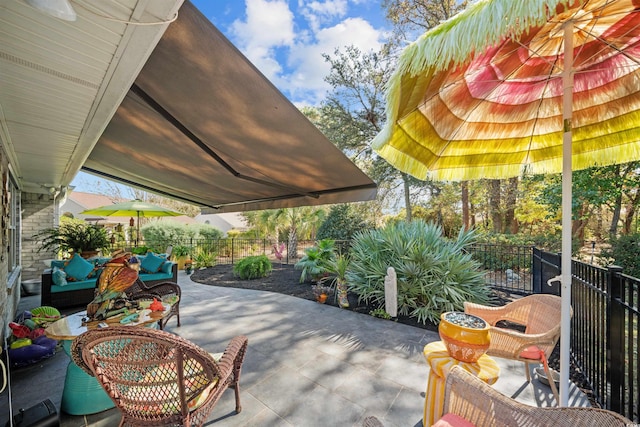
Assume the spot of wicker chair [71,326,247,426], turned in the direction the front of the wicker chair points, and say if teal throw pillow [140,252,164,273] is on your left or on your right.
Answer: on your left

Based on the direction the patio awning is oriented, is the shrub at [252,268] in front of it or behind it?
in front

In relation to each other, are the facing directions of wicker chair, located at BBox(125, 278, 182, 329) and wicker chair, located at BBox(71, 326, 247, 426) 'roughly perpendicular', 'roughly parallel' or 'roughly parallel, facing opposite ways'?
roughly perpendicular

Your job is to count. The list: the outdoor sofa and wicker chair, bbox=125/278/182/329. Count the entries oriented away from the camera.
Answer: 0

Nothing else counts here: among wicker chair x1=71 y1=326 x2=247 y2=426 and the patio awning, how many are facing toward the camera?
0

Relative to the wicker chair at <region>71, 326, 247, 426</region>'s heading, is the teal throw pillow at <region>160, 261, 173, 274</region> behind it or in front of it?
in front

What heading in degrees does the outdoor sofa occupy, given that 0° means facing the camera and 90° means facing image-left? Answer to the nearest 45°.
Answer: approximately 315°

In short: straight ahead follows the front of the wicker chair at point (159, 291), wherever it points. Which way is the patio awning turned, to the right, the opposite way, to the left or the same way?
to the left

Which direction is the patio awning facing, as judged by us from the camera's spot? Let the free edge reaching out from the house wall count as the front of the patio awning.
facing away from the viewer and to the right of the viewer
